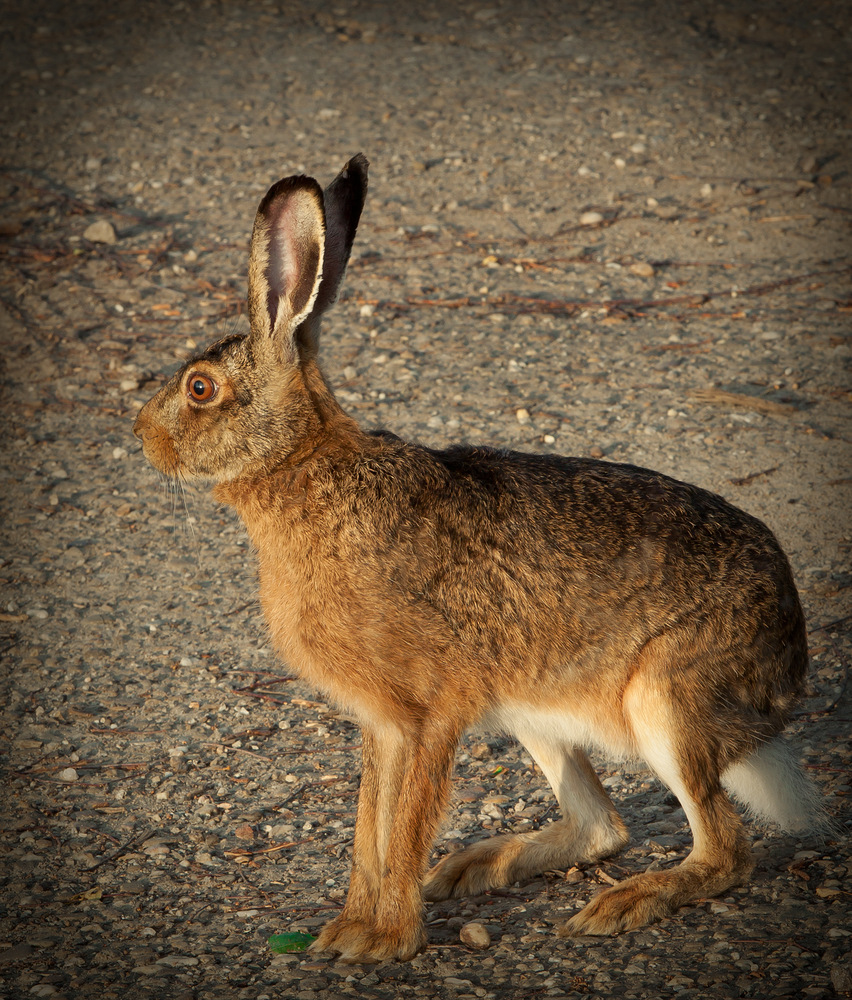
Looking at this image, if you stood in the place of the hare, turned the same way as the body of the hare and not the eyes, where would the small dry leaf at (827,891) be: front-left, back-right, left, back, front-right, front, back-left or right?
back

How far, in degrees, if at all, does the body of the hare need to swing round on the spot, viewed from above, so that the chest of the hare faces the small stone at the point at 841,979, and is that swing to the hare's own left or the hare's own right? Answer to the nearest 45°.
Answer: approximately 135° to the hare's own left

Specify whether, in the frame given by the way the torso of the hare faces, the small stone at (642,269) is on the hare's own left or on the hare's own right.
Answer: on the hare's own right

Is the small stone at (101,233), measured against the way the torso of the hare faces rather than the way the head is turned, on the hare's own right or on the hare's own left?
on the hare's own right

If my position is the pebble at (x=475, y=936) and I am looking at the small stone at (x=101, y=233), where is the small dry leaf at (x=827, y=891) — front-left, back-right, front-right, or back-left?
back-right

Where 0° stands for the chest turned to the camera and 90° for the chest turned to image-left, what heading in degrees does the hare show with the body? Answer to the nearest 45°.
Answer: approximately 90°
